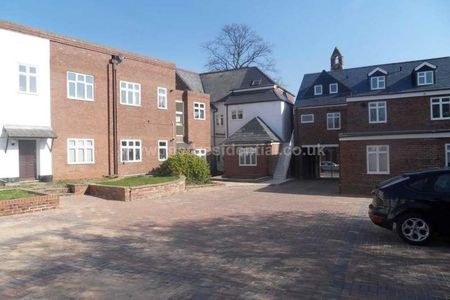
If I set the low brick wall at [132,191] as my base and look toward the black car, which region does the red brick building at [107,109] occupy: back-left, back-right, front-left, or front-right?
back-left

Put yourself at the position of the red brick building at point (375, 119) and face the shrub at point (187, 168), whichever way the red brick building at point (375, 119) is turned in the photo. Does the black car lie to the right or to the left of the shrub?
left

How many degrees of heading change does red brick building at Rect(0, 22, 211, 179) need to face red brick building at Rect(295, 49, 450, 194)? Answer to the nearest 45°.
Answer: approximately 45° to its left

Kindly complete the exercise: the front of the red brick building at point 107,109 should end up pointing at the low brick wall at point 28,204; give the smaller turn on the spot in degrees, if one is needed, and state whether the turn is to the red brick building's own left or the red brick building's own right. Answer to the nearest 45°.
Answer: approximately 45° to the red brick building's own right

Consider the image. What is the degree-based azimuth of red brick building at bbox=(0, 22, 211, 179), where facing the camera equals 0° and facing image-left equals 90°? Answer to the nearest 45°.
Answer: approximately 315°
